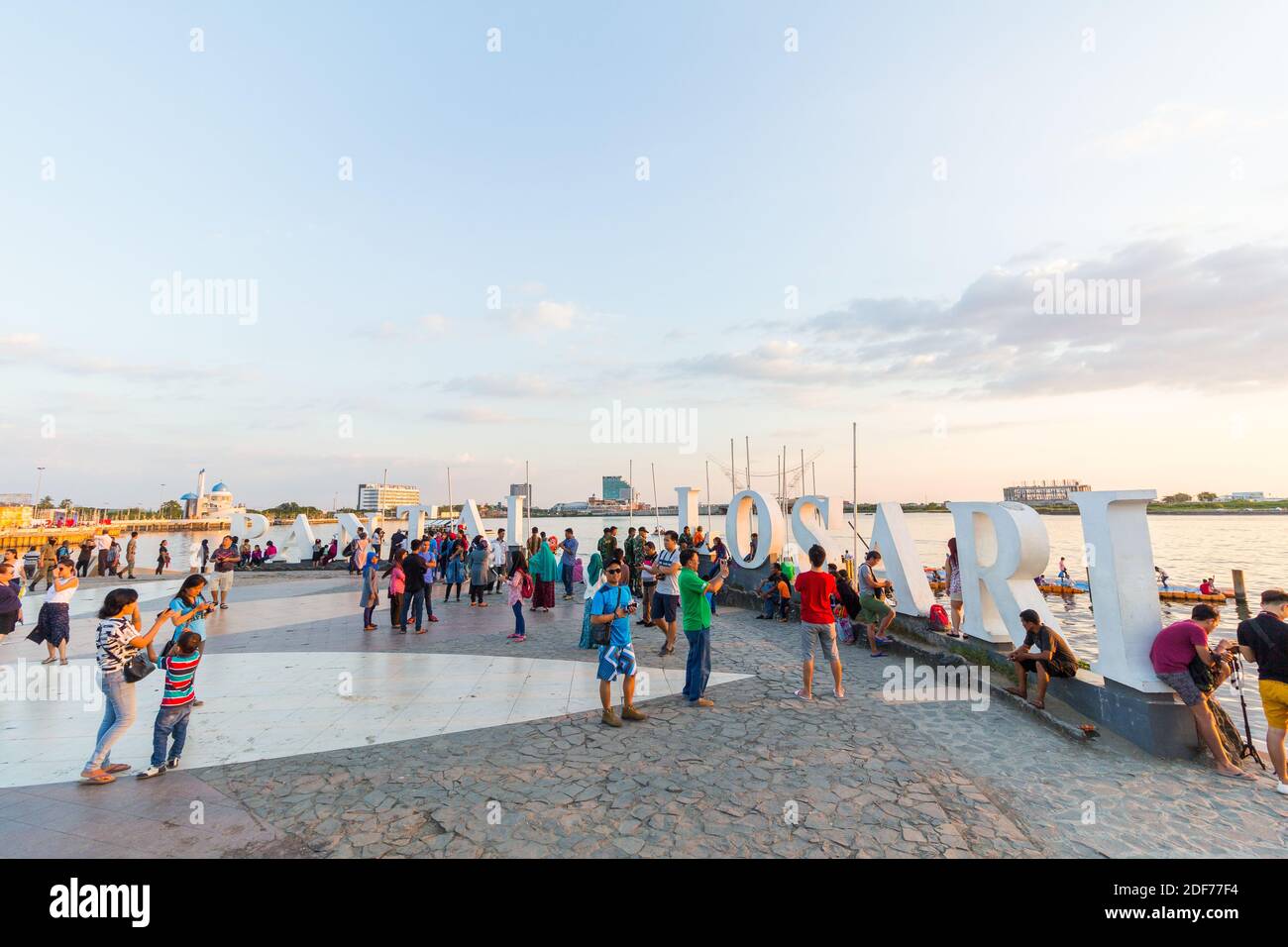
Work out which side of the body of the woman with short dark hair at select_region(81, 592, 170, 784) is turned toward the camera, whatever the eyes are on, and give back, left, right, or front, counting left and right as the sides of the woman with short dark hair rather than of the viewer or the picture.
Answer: right

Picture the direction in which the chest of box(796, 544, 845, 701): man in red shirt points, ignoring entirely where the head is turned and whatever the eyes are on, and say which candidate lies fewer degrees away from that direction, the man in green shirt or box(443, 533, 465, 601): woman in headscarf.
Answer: the woman in headscarf

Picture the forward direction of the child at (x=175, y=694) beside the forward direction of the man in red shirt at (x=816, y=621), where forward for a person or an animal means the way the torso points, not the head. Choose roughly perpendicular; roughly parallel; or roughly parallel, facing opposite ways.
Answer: roughly perpendicular

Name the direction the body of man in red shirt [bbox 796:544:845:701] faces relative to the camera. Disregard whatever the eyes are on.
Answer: away from the camera

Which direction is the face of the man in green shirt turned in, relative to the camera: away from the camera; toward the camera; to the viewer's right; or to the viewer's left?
to the viewer's right

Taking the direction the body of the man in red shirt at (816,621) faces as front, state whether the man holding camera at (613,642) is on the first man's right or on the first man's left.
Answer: on the first man's left

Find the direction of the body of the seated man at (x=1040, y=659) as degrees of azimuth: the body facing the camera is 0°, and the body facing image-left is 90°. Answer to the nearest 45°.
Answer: approximately 90°

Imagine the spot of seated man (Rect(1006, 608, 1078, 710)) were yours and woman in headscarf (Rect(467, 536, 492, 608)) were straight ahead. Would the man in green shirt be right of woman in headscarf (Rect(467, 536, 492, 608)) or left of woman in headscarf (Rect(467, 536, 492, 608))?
left
